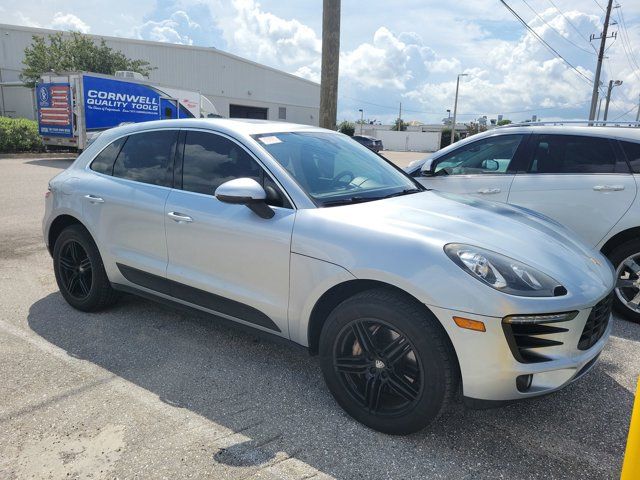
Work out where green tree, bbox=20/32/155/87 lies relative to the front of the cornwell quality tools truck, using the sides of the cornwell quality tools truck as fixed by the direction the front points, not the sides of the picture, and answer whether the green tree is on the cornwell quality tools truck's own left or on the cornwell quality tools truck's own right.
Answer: on the cornwell quality tools truck's own left

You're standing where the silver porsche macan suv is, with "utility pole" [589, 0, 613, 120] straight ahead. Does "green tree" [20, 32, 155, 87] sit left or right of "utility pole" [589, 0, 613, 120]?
left

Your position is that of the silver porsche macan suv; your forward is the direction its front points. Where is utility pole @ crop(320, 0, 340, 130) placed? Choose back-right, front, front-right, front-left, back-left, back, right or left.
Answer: back-left

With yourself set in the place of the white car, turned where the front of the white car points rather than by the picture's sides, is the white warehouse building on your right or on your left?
on your right

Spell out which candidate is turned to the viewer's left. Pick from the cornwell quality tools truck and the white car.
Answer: the white car

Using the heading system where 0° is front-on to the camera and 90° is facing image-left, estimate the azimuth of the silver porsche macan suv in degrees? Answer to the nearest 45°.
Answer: approximately 315°

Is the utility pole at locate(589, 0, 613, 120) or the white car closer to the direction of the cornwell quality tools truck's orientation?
the utility pole

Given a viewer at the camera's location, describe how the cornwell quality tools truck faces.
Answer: facing away from the viewer and to the right of the viewer

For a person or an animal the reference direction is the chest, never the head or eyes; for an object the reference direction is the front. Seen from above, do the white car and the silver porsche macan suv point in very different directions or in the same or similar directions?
very different directions

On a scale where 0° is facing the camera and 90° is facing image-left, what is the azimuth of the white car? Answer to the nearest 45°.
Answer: approximately 90°

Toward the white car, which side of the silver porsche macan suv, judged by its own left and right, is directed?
left
